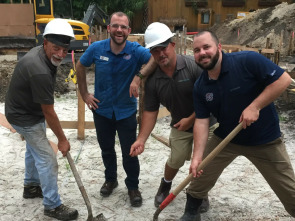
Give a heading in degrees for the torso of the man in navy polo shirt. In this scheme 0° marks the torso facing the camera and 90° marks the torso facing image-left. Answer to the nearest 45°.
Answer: approximately 45°

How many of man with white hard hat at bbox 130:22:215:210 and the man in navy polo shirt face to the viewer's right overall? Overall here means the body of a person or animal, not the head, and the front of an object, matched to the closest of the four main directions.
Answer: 0

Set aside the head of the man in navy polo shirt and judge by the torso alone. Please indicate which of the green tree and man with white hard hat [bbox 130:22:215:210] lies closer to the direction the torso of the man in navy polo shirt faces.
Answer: the man with white hard hat

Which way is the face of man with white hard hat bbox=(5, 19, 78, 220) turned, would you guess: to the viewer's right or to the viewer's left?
to the viewer's right

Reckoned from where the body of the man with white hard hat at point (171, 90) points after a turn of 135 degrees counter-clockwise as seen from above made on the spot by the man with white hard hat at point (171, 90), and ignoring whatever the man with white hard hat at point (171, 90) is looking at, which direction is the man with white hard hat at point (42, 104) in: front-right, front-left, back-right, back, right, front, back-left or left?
back

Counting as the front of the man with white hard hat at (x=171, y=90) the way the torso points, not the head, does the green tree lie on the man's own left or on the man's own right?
on the man's own right

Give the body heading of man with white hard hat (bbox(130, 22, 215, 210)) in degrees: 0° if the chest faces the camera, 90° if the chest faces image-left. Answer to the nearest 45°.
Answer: approximately 45°

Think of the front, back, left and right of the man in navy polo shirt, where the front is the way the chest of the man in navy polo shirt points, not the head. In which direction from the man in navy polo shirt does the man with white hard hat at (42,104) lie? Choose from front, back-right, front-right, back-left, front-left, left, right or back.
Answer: front-right
